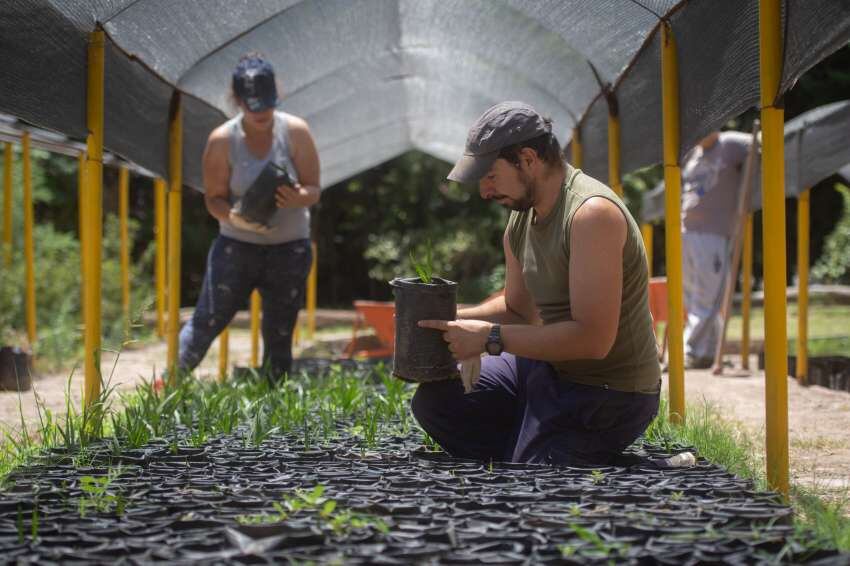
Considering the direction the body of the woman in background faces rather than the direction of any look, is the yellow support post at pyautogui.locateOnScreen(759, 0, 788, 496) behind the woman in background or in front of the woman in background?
in front

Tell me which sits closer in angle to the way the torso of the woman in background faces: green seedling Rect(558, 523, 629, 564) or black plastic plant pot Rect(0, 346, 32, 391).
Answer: the green seedling

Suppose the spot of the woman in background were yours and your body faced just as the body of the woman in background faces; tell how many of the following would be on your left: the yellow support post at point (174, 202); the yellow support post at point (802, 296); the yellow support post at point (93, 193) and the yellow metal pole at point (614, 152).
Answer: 2

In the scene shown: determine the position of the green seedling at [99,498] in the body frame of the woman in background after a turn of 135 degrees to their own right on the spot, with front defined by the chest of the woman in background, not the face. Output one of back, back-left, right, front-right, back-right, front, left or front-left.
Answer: back-left

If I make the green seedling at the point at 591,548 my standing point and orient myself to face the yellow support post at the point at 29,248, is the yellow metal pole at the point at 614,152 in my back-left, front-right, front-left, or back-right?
front-right

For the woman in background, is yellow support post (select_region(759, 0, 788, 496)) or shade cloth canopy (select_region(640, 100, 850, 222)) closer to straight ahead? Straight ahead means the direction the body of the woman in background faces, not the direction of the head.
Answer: the yellow support post

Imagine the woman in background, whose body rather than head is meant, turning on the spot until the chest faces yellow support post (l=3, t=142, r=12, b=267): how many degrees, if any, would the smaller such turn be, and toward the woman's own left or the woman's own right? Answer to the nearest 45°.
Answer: approximately 135° to the woman's own right

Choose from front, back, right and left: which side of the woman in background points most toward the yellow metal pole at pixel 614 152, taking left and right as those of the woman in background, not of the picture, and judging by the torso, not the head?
left

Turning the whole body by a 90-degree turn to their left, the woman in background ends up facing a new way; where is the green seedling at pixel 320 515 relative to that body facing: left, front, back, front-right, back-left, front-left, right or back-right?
right

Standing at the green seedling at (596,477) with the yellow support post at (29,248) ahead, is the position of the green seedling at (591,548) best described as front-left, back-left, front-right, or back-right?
back-left

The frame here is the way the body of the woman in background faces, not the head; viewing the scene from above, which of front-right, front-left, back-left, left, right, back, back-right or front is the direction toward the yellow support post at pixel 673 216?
front-left

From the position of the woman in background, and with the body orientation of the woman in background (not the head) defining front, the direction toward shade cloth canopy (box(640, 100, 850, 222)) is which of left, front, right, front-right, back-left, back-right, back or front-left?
left

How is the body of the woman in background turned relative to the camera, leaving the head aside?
toward the camera

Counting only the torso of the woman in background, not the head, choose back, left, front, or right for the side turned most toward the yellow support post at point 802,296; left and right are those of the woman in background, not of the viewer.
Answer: left

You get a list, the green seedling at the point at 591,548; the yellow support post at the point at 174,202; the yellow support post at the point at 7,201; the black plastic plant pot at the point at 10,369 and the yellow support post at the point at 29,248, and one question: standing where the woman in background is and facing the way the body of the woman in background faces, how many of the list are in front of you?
1
